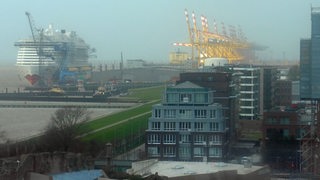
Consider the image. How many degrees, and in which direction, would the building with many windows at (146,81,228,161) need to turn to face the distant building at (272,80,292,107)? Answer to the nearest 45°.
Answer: approximately 135° to its left

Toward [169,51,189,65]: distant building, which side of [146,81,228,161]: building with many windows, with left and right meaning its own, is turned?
back

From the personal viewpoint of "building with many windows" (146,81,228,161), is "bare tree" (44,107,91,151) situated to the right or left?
on its right

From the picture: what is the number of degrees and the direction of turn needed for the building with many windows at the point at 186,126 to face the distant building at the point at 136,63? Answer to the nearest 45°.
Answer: approximately 180°

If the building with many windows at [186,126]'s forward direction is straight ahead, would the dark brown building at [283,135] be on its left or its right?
on its left

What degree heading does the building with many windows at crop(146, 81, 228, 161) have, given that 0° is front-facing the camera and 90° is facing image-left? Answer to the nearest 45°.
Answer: approximately 0°

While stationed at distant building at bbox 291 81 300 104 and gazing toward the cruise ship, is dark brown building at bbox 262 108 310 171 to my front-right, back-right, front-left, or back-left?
back-left
